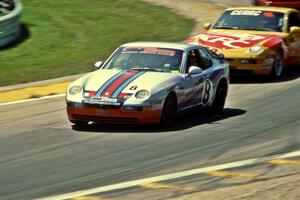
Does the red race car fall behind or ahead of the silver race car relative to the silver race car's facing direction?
behind

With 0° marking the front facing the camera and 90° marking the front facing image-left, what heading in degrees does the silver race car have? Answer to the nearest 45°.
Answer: approximately 45°
